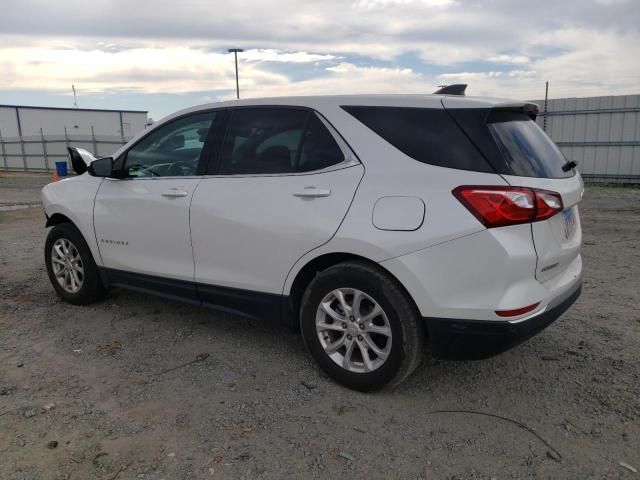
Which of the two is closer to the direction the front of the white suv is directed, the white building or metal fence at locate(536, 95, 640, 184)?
the white building

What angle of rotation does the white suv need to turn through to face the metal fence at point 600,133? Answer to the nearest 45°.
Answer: approximately 90° to its right

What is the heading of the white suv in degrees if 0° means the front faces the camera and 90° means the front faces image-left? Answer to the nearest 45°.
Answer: approximately 135°

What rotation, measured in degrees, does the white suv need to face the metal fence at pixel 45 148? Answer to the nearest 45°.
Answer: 0° — it already faces it

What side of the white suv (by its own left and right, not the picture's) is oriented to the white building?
front
